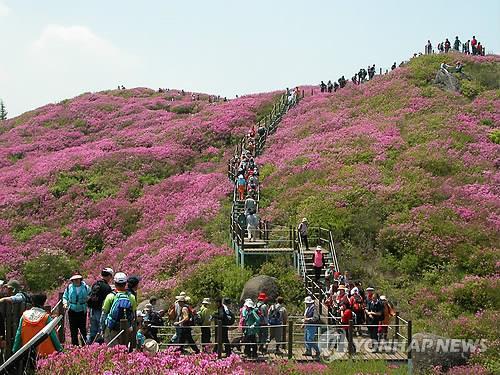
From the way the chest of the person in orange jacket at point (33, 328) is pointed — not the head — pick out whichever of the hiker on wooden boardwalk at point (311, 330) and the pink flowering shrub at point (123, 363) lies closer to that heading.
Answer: the hiker on wooden boardwalk

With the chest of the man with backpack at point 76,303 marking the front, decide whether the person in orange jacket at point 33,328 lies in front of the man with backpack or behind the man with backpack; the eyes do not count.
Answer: in front

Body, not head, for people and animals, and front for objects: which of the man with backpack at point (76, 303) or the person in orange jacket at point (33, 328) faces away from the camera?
the person in orange jacket

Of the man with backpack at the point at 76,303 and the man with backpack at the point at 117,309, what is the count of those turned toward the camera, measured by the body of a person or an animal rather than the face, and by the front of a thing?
1

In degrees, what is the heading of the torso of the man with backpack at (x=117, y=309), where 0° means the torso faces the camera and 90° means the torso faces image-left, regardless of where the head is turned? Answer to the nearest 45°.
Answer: approximately 180°

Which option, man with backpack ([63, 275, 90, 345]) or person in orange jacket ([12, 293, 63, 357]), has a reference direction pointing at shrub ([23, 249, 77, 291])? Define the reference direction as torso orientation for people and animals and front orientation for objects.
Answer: the person in orange jacket

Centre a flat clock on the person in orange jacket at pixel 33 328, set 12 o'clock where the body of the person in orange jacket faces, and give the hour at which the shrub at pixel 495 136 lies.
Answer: The shrub is roughly at 2 o'clock from the person in orange jacket.

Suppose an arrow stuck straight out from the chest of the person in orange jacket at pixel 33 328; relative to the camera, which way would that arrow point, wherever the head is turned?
away from the camera

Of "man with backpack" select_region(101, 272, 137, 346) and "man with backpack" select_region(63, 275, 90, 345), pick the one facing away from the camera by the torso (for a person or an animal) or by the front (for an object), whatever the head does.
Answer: "man with backpack" select_region(101, 272, 137, 346)

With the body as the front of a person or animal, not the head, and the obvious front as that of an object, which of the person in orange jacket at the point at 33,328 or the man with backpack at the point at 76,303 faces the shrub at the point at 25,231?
the person in orange jacket

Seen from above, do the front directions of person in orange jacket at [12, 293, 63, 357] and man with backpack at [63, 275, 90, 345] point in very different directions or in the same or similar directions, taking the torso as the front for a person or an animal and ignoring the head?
very different directions
